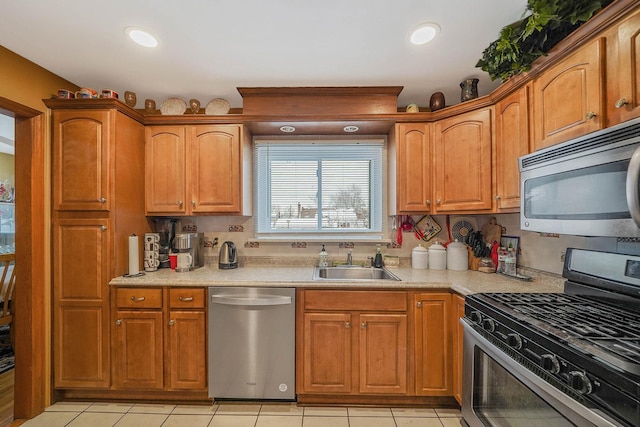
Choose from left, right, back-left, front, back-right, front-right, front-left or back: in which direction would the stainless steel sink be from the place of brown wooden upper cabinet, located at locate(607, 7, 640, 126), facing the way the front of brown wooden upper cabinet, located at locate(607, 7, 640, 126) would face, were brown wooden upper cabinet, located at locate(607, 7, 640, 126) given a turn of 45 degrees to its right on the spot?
front

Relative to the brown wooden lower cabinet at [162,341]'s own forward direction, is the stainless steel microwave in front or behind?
in front

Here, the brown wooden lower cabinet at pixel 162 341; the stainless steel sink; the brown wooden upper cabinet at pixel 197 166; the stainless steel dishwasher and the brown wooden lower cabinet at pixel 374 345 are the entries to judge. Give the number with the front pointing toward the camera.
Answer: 5

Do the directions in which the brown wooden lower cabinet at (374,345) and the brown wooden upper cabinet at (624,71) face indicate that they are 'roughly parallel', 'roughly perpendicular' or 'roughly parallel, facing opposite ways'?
roughly perpendicular

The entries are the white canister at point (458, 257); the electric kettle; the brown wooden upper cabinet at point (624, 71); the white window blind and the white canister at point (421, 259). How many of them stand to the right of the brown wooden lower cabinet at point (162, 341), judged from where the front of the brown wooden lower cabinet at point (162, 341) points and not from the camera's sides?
0

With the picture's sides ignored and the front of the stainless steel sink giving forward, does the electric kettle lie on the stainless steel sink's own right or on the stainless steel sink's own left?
on the stainless steel sink's own right

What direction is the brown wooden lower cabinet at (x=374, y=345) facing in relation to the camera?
toward the camera

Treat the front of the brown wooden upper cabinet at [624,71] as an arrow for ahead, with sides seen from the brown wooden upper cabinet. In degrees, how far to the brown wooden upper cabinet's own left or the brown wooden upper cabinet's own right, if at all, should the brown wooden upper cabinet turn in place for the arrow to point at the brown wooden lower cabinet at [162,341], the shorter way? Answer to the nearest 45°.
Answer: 0° — it already faces it

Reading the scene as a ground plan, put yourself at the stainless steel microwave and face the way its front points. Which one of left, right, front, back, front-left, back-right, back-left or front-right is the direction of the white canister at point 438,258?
right

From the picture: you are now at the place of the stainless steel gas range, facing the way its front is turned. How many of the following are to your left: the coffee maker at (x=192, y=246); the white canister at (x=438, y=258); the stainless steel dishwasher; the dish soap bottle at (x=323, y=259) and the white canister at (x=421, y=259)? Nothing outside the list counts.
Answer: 0

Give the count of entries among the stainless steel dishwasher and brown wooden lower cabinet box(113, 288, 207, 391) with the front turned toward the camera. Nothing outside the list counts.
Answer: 2

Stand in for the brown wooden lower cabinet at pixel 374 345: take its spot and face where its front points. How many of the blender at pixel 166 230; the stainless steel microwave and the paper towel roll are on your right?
2

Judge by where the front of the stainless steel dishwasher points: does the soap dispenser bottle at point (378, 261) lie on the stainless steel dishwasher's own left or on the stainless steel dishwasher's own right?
on the stainless steel dishwasher's own left

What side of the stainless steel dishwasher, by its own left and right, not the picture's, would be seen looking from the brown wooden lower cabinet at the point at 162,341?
right

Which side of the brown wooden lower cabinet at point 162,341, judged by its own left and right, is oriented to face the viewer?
front

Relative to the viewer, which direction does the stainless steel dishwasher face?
toward the camera

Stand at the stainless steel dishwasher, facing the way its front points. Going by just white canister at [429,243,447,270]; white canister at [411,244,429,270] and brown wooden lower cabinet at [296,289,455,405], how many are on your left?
3

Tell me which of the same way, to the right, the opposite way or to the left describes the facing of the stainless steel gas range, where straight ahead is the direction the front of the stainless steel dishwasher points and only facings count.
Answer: to the right

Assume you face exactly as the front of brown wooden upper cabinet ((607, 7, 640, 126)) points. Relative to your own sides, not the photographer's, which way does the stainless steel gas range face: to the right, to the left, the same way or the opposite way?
the same way
